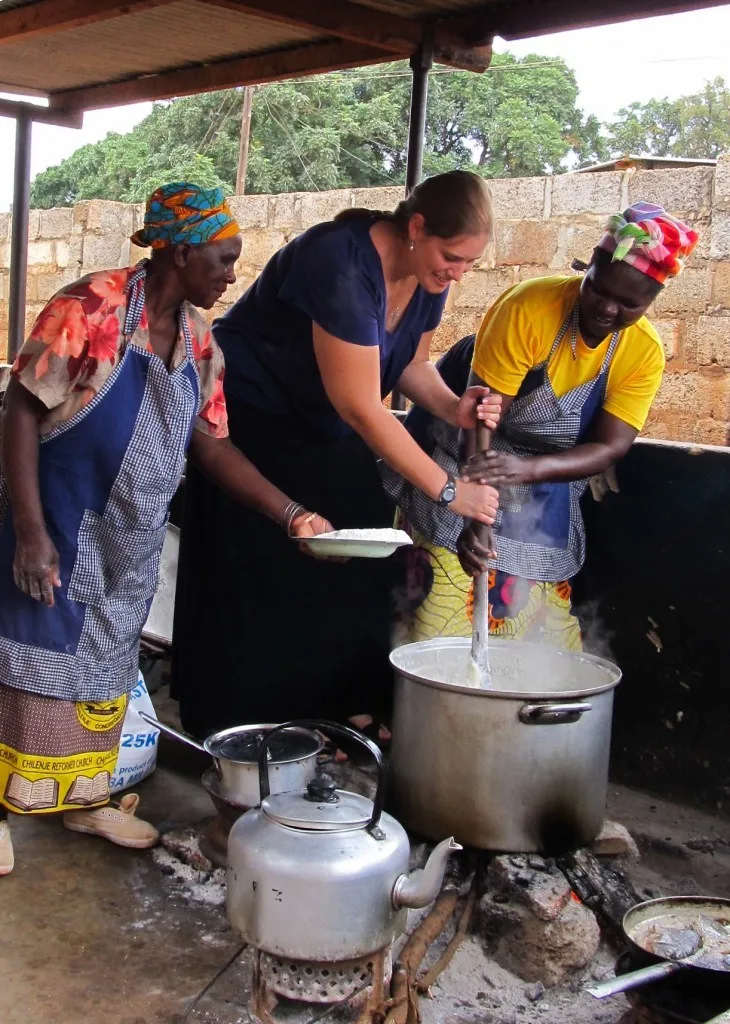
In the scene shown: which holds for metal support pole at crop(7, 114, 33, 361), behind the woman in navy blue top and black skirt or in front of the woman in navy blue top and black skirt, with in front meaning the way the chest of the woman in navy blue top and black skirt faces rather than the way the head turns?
behind

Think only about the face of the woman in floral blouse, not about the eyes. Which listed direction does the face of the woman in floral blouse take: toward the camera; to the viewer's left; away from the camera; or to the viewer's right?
to the viewer's right

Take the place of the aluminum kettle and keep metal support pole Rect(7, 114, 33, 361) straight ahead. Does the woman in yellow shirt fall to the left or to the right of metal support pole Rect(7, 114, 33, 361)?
right

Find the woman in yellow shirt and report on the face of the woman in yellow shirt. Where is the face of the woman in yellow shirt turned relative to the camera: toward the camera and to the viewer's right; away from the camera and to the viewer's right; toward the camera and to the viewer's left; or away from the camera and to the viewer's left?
toward the camera and to the viewer's left

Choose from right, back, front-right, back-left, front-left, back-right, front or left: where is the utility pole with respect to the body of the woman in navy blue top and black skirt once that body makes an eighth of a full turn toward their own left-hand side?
left

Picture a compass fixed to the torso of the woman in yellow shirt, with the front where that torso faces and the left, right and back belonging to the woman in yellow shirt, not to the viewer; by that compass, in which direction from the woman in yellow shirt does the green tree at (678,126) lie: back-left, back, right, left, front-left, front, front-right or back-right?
back

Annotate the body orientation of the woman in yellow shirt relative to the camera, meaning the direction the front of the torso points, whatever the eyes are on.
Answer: toward the camera

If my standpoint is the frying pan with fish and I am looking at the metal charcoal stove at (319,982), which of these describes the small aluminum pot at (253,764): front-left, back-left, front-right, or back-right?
front-right

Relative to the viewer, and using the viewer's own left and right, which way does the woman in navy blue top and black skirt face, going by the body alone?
facing the viewer and to the right of the viewer

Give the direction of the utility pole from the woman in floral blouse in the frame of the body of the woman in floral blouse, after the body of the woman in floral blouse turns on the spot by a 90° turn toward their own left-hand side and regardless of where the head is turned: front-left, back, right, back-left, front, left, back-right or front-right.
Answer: front-left

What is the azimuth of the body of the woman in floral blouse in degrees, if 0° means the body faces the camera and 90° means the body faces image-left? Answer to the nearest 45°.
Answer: approximately 315°

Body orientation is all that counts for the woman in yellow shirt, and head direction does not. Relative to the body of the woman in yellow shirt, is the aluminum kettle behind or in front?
in front

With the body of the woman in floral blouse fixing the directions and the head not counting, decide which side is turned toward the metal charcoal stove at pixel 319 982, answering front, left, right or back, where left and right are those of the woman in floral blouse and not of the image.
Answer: front
